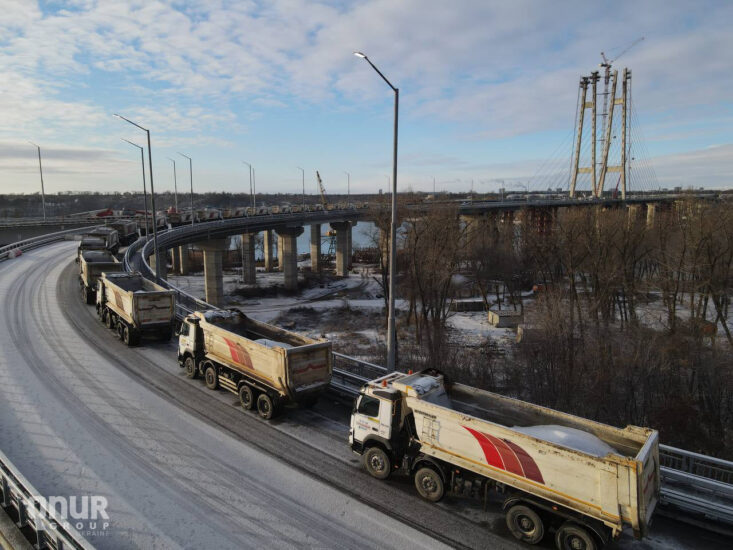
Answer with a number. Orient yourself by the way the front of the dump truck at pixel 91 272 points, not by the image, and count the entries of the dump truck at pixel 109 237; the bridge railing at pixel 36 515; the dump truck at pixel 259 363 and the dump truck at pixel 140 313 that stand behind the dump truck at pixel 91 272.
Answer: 3

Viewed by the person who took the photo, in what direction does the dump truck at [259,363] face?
facing away from the viewer and to the left of the viewer

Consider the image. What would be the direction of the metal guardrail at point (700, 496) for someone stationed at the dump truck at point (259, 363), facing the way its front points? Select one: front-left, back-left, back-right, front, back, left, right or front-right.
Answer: back

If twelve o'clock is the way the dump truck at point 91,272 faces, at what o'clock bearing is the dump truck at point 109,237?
the dump truck at point 109,237 is roughly at 12 o'clock from the dump truck at point 91,272.

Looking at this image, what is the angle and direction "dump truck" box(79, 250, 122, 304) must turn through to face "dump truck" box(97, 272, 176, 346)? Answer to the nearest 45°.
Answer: approximately 180°

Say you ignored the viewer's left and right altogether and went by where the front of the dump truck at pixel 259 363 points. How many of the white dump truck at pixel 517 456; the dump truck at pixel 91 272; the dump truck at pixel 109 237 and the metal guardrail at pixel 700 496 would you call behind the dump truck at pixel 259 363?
2

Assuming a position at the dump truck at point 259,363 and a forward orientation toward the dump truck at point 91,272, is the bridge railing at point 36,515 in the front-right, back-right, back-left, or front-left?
back-left

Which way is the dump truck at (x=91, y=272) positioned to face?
away from the camera

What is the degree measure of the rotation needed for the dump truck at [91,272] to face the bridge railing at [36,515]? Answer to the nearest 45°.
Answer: approximately 180°

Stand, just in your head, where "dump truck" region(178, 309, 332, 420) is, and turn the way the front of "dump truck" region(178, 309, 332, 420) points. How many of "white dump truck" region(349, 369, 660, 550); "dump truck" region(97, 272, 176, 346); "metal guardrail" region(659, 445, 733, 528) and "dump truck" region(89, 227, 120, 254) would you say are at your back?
2

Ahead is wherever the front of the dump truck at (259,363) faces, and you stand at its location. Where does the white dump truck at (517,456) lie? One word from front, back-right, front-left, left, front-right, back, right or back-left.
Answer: back

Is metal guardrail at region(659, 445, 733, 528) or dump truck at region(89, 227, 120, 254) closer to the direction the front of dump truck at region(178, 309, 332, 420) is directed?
the dump truck

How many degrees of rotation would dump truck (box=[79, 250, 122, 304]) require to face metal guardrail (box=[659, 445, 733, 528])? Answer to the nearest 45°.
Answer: approximately 180°
